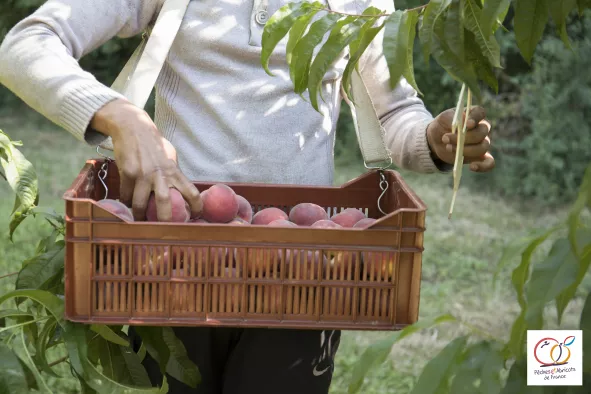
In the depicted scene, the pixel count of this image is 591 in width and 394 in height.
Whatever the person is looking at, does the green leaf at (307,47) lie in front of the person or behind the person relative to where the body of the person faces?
in front

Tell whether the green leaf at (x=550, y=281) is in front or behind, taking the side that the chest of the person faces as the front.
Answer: in front

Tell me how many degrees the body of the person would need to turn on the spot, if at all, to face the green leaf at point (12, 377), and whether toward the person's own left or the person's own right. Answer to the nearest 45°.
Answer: approximately 45° to the person's own right

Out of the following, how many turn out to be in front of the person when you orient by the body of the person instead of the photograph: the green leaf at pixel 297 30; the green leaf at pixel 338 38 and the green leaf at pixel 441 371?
3

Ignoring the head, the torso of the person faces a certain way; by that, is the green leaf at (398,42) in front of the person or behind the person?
in front

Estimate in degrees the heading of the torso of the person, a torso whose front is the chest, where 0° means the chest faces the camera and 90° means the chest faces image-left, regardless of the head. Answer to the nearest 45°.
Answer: approximately 0°

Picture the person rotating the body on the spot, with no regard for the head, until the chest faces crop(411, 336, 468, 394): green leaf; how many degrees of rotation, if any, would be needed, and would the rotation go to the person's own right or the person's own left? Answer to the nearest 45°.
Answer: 0° — they already face it

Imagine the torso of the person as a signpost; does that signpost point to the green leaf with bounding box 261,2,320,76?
yes
